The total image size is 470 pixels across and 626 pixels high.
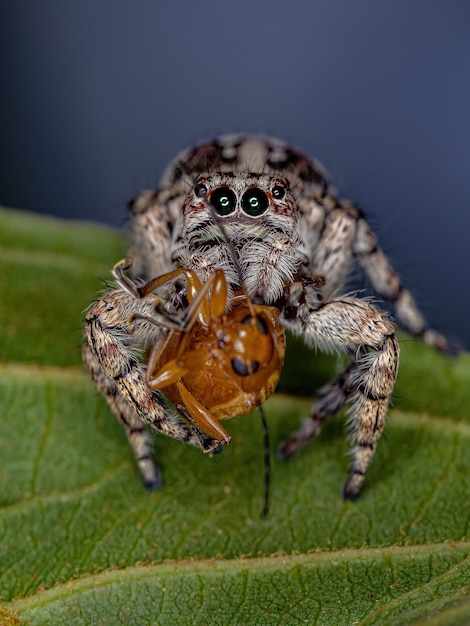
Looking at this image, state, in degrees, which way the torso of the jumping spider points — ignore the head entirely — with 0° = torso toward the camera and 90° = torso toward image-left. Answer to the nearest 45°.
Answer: approximately 0°
